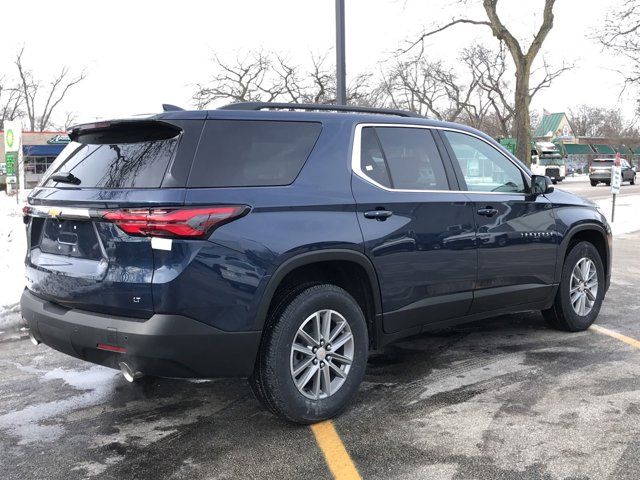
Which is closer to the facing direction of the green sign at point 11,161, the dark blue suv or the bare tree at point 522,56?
the dark blue suv

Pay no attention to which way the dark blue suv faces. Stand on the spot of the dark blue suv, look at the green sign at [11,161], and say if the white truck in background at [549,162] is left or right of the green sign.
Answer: right

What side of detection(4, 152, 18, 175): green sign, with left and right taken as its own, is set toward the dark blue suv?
front

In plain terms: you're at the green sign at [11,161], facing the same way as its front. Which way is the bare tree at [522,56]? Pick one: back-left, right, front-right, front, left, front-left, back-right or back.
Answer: front-left

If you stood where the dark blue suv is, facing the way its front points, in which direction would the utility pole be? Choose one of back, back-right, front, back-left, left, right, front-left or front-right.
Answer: front-left

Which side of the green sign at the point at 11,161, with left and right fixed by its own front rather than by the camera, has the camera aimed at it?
front

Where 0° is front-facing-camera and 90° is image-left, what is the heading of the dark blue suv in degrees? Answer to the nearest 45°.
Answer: approximately 225°

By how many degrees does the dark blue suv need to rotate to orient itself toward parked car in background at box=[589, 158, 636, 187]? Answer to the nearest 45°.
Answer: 0° — it already faces it

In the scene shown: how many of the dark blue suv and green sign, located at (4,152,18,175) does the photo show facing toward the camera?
1

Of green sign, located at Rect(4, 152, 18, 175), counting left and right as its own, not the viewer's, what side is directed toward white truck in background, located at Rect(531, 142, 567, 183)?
left

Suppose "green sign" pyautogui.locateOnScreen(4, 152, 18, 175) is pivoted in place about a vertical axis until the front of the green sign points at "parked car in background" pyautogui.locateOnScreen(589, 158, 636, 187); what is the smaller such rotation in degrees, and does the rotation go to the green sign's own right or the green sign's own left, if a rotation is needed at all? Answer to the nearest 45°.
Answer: approximately 90° to the green sign's own left

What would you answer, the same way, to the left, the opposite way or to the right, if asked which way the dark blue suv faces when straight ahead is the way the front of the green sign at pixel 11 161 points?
to the left
